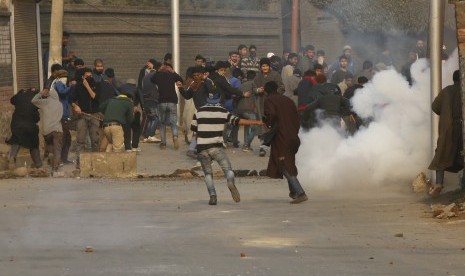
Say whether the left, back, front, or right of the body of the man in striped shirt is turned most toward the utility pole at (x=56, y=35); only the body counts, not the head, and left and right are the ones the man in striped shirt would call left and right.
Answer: front

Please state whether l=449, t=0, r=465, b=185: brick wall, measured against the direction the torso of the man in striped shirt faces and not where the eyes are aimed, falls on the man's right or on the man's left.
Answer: on the man's right

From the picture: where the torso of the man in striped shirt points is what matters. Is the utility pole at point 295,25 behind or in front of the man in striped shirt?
in front

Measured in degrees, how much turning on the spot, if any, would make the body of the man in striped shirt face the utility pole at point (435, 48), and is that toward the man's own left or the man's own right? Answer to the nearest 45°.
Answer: approximately 90° to the man's own right

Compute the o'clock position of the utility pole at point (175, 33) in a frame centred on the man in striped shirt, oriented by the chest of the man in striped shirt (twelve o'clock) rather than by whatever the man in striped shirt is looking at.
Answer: The utility pole is roughly at 12 o'clock from the man in striped shirt.

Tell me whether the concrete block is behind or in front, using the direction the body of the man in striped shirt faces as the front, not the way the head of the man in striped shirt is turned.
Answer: in front

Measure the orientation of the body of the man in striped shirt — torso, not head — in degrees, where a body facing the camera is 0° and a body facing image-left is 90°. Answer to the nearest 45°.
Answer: approximately 180°

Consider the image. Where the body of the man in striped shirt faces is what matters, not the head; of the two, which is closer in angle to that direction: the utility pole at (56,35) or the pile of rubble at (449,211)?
the utility pole

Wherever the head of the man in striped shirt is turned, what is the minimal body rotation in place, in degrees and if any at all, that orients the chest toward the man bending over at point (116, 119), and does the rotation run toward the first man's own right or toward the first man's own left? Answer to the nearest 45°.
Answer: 0° — they already face them

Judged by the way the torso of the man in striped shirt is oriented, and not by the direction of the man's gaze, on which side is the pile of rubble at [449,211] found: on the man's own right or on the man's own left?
on the man's own right

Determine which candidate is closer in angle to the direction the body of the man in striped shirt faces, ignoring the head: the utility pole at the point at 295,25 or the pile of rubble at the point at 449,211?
the utility pole
